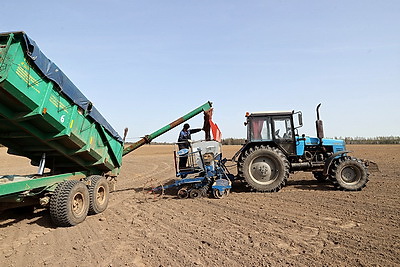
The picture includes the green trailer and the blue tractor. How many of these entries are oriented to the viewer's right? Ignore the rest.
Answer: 1

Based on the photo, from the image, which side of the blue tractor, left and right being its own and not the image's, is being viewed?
right

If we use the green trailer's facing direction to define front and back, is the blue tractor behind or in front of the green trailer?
behind

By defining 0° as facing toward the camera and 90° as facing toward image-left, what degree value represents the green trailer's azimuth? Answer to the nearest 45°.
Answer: approximately 45°

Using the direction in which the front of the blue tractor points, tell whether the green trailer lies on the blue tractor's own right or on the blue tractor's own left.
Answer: on the blue tractor's own right

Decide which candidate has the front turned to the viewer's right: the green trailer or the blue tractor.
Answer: the blue tractor
